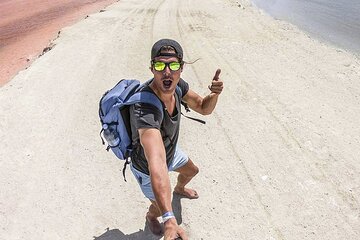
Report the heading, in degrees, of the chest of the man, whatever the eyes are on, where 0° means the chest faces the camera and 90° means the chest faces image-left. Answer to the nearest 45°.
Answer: approximately 315°
